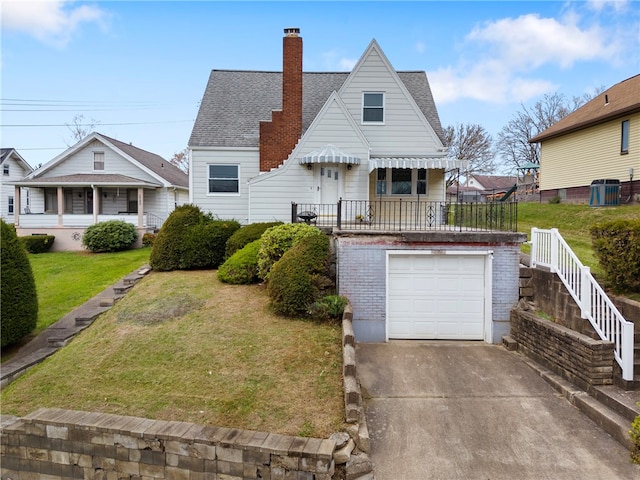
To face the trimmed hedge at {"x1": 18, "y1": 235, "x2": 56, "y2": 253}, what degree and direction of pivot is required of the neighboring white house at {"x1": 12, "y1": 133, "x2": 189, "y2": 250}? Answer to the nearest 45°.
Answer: approximately 45° to its right

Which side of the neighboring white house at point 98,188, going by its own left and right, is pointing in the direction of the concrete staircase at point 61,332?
front

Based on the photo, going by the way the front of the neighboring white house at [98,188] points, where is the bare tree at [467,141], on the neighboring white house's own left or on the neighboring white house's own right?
on the neighboring white house's own left

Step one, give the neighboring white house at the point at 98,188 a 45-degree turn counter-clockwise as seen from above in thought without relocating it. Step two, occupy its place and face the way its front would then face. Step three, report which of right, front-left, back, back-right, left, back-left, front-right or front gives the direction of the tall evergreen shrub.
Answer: front-right

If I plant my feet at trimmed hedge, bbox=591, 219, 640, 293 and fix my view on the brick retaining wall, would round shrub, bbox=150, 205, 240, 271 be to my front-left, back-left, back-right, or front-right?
front-right

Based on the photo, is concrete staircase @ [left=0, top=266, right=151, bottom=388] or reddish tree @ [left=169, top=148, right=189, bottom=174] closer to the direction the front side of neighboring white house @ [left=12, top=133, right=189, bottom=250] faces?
the concrete staircase

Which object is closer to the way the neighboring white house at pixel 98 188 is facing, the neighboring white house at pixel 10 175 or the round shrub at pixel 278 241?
the round shrub

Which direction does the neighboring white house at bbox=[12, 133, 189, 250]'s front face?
toward the camera

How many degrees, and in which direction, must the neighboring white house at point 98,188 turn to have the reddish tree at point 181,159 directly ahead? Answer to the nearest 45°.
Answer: approximately 180°

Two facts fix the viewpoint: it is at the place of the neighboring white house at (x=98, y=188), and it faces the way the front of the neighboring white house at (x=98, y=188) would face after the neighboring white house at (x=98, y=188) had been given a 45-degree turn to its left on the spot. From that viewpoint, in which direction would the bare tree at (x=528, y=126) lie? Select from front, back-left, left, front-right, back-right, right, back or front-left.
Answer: front-left

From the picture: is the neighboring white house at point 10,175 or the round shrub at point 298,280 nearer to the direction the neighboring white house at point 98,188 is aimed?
the round shrub

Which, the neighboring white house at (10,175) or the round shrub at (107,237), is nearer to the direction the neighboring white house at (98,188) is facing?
the round shrub
